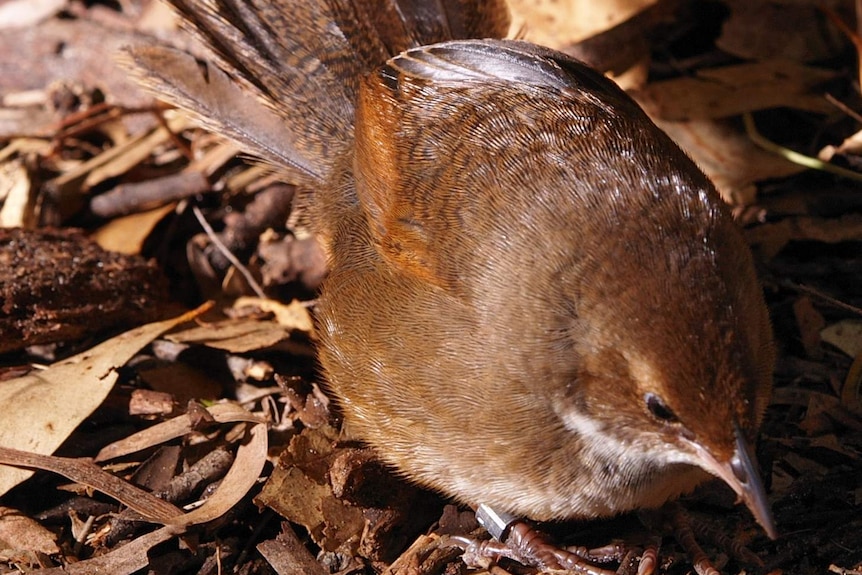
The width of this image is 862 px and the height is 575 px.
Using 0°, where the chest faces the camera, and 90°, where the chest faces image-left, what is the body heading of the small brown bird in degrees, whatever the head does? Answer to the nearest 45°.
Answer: approximately 315°

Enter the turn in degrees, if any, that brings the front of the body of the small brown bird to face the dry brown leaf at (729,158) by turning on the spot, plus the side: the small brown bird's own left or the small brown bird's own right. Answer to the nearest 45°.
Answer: approximately 90° to the small brown bird's own left

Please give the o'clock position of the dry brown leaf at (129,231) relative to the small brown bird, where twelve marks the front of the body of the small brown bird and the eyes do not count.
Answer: The dry brown leaf is roughly at 6 o'clock from the small brown bird.

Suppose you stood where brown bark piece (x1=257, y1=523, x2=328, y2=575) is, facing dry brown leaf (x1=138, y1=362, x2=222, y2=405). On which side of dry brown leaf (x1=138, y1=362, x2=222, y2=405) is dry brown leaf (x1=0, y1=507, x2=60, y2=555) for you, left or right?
left

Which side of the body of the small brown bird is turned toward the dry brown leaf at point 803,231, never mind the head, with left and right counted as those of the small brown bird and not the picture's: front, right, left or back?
left

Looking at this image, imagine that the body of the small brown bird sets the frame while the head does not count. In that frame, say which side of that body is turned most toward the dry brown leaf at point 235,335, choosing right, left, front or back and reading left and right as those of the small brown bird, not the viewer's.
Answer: back

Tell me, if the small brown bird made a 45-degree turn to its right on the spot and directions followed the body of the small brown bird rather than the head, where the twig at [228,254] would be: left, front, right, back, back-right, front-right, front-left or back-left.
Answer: back-right

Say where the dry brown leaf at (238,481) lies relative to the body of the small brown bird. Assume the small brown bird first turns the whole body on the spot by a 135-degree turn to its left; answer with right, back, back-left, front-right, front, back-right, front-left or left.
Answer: left

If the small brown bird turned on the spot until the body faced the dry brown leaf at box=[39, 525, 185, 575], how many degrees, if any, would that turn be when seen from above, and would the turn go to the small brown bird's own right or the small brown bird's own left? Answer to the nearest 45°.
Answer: approximately 135° to the small brown bird's own right

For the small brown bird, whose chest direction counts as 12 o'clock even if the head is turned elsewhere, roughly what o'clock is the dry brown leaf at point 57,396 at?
The dry brown leaf is roughly at 5 o'clock from the small brown bird.

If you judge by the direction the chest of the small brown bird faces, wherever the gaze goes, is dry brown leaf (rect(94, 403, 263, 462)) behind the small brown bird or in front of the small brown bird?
behind

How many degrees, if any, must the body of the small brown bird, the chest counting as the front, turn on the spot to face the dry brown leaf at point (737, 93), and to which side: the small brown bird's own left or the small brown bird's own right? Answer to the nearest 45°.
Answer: approximately 90° to the small brown bird's own left

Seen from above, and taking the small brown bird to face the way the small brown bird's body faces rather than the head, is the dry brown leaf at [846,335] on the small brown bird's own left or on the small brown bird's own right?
on the small brown bird's own left
